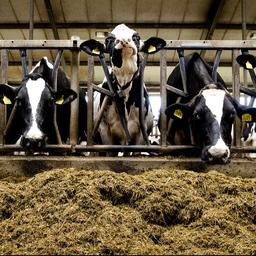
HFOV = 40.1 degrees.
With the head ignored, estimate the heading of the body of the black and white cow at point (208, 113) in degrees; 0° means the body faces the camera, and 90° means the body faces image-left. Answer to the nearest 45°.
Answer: approximately 0°

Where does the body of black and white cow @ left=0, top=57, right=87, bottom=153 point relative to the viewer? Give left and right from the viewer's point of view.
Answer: facing the viewer

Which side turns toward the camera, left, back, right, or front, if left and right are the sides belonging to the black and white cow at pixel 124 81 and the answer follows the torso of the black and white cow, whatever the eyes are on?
front

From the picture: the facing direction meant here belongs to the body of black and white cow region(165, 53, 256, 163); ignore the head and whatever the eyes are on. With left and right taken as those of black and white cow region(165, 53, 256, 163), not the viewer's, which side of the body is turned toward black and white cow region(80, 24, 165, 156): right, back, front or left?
right

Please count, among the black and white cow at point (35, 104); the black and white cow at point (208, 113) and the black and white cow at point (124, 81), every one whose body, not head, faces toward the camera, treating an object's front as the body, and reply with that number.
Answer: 3

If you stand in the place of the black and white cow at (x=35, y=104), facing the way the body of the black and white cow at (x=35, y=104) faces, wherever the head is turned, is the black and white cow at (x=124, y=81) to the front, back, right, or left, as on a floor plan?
left

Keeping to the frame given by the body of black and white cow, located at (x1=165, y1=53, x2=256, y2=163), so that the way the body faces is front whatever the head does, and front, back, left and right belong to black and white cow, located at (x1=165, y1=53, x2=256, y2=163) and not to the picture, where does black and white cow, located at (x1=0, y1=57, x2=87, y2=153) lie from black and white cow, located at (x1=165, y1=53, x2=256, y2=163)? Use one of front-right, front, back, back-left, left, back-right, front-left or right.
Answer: right

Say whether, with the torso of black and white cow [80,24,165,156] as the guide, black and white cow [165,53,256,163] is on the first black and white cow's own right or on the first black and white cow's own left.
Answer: on the first black and white cow's own left

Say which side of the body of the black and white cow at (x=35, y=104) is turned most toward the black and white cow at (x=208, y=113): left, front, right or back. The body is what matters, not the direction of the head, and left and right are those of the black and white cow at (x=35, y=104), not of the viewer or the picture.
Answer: left
